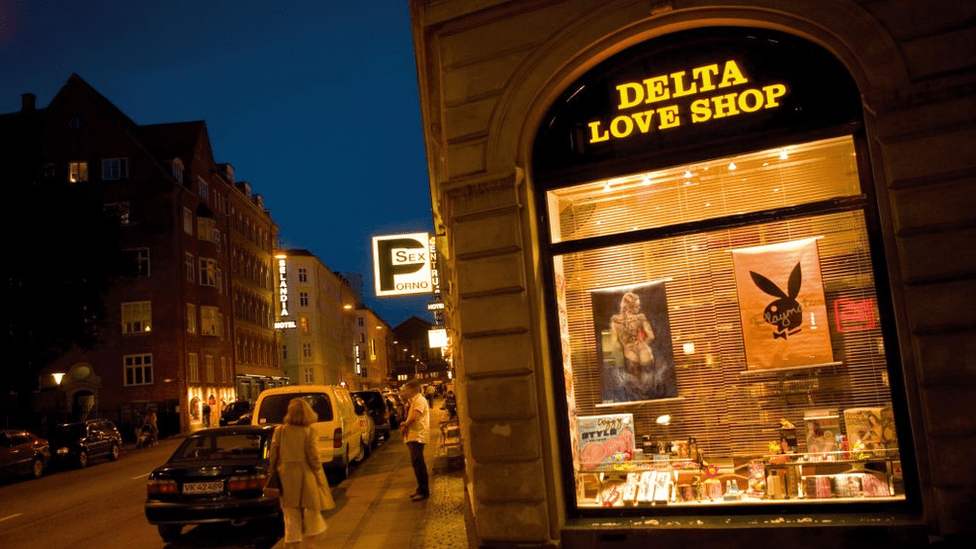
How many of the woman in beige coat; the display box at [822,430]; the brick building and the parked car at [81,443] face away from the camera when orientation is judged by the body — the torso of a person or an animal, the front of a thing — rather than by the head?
1

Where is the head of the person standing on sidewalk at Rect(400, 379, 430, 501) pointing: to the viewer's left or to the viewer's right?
to the viewer's left

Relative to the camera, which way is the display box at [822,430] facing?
toward the camera

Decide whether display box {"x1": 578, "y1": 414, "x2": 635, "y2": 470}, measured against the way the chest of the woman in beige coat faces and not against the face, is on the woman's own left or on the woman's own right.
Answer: on the woman's own right

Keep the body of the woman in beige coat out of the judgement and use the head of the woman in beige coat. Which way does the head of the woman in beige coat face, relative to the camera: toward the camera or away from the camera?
away from the camera

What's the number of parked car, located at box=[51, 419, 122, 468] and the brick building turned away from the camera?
0

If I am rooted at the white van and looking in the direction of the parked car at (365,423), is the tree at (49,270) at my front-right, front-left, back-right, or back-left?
front-left

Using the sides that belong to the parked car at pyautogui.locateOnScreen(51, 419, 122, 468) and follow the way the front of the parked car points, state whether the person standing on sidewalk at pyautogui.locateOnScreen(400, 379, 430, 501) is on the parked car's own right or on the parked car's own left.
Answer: on the parked car's own left

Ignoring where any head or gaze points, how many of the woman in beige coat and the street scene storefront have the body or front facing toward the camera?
1

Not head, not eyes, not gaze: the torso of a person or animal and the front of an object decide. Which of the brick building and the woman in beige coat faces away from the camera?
the woman in beige coat

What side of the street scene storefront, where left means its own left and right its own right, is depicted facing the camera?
front

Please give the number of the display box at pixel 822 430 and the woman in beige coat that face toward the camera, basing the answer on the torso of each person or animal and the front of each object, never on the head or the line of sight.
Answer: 1

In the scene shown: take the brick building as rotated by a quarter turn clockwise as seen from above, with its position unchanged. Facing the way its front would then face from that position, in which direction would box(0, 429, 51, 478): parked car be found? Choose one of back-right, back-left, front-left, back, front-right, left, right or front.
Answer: front-left

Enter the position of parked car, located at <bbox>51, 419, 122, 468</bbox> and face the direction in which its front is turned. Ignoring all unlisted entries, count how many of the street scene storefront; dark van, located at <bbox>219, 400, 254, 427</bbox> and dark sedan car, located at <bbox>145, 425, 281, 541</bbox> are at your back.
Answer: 1

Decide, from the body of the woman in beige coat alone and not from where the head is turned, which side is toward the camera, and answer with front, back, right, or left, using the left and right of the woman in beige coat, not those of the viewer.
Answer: back

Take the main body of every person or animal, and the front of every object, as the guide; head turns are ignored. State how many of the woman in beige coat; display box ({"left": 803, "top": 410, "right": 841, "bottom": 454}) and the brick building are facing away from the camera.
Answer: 1

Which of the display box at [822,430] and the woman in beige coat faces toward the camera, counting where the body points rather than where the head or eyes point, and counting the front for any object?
the display box

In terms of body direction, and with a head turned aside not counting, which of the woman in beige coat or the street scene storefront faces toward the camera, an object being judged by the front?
the street scene storefront

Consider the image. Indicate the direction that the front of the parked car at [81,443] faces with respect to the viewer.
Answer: facing the viewer and to the left of the viewer

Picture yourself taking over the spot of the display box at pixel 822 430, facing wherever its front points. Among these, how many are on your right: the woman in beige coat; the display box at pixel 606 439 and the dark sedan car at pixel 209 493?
3

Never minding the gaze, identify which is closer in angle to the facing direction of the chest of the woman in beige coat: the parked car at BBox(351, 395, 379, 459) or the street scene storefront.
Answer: the parked car
